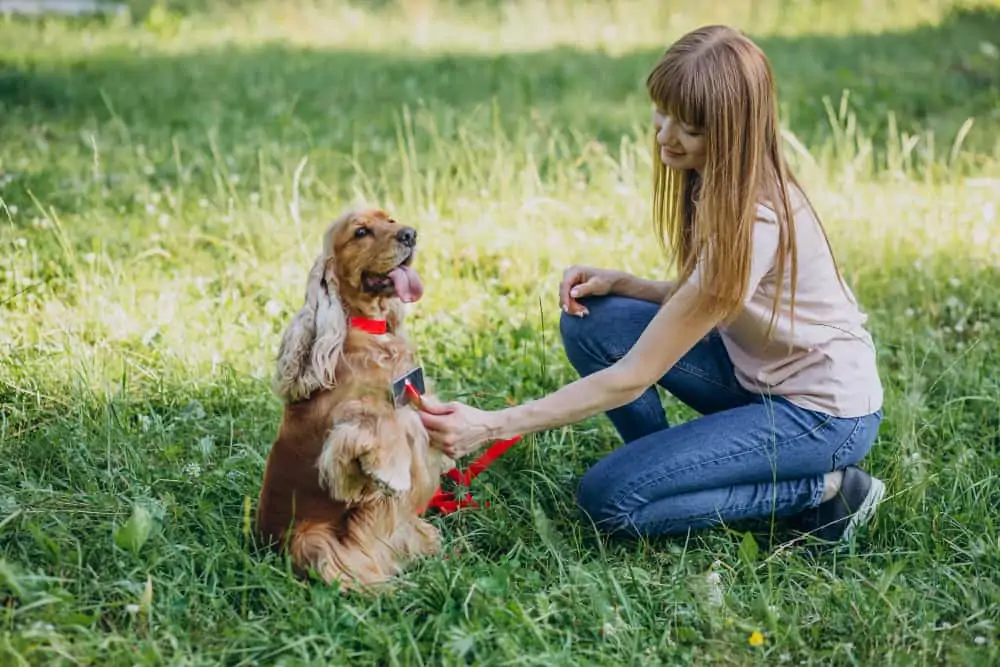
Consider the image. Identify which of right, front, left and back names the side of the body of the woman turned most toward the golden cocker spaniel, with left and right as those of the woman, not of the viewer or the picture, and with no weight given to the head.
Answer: front

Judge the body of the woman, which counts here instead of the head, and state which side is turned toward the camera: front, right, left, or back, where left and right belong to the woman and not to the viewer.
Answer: left

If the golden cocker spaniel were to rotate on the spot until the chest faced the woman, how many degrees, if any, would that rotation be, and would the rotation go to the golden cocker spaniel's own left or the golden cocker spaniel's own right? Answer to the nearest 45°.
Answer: approximately 45° to the golden cocker spaniel's own left

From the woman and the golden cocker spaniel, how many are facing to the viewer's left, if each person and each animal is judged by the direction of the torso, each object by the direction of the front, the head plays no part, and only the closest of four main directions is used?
1

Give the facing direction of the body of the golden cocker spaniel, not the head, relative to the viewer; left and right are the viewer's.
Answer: facing the viewer and to the right of the viewer

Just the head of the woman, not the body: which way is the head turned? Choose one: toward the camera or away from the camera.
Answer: toward the camera
